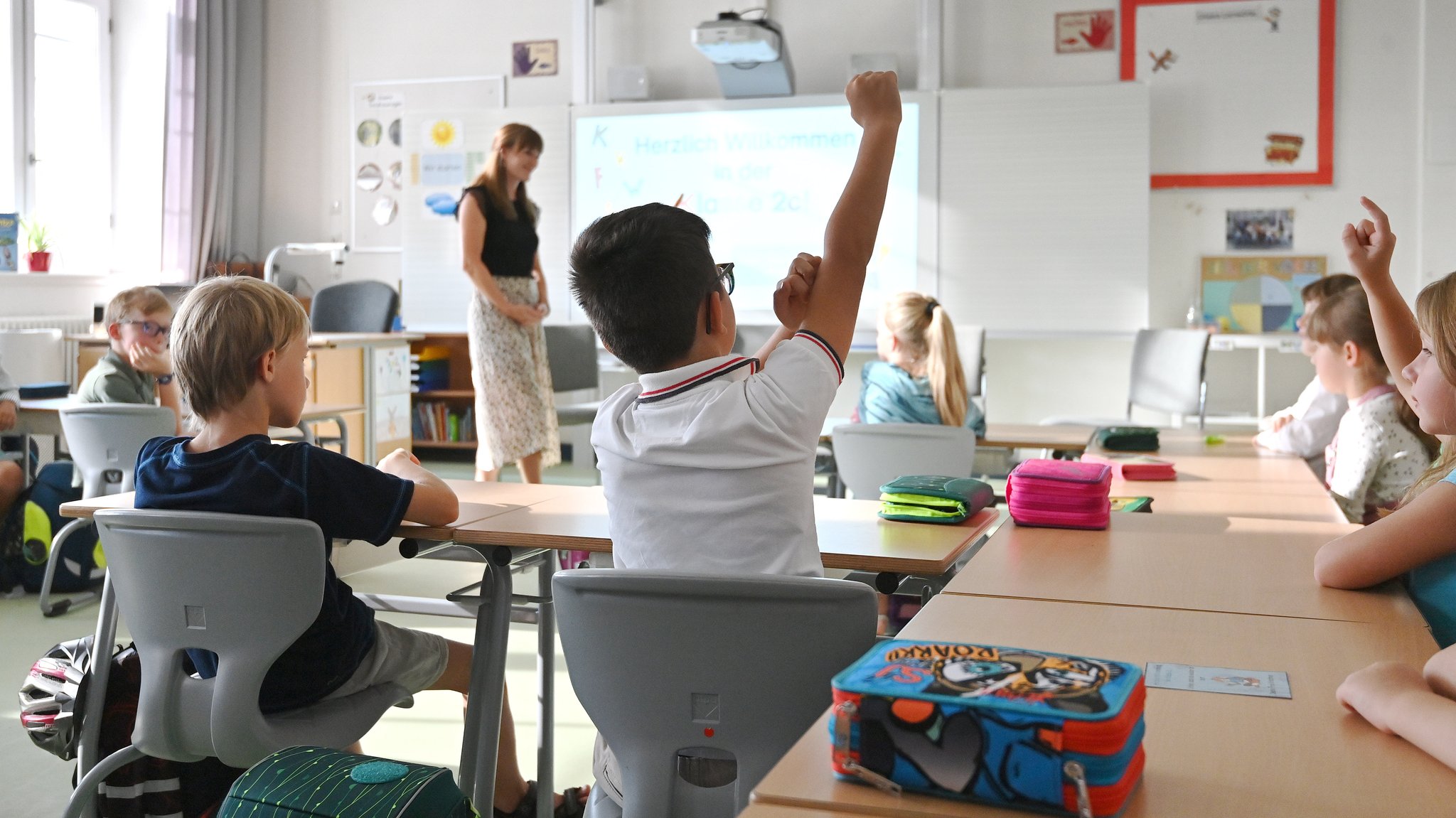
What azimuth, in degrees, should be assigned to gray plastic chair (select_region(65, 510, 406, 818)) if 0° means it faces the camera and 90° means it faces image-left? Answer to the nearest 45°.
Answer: approximately 225°

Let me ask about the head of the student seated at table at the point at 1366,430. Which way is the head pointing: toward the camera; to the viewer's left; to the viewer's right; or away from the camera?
to the viewer's left

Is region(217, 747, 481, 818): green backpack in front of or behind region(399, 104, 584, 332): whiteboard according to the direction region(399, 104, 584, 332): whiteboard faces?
in front

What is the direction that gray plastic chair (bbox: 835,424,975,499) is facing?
away from the camera

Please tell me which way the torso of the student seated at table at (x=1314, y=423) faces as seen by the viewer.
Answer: to the viewer's left

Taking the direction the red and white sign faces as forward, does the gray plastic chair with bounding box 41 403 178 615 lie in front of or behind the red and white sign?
in front

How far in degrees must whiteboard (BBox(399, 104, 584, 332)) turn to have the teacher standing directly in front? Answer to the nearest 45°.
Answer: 0° — it already faces them

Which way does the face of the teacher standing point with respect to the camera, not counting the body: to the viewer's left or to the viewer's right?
to the viewer's right

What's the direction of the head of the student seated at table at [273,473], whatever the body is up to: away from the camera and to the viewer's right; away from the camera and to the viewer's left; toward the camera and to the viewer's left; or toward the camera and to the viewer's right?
away from the camera and to the viewer's right

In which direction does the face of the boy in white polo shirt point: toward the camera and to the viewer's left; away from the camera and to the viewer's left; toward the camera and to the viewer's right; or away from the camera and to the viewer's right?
away from the camera and to the viewer's right
